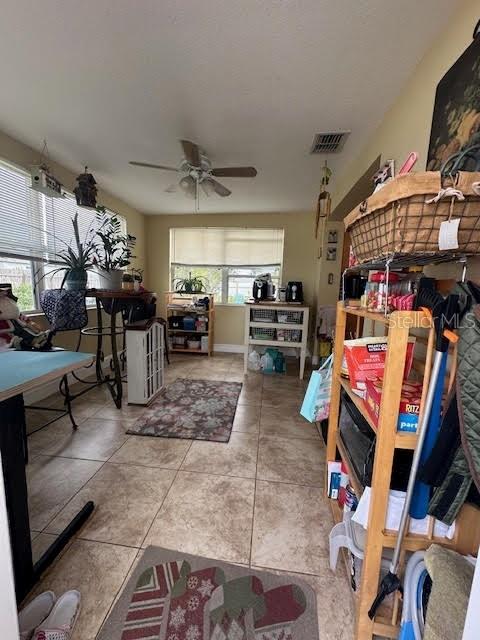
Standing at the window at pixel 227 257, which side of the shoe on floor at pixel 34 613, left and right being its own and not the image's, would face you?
front

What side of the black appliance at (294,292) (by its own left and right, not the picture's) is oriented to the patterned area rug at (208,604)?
front

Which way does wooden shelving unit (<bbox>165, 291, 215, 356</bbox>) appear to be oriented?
toward the camera

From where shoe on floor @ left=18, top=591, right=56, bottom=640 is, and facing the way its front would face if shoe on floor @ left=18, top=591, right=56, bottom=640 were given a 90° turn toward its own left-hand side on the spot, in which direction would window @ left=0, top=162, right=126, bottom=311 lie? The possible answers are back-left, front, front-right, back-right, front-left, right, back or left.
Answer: front-right

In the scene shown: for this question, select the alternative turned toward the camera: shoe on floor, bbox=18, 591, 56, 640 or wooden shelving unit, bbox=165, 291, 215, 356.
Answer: the wooden shelving unit

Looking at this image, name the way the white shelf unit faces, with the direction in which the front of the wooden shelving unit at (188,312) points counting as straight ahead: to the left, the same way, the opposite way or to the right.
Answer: the same way

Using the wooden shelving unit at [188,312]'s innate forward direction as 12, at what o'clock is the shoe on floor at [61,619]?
The shoe on floor is roughly at 12 o'clock from the wooden shelving unit.

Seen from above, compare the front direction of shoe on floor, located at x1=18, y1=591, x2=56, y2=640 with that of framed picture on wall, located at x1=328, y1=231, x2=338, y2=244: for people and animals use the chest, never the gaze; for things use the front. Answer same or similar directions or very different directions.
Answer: very different directions

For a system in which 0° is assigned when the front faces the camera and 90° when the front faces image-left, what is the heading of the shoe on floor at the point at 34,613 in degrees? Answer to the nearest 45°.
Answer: approximately 225°

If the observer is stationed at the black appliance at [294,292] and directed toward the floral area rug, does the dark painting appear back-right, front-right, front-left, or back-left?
front-left

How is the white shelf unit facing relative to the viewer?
toward the camera

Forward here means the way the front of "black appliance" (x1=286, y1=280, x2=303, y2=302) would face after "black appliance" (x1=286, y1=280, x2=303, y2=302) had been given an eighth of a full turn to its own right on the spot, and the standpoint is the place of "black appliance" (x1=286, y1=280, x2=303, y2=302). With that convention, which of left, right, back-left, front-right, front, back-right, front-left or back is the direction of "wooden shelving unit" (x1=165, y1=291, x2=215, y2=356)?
front-right

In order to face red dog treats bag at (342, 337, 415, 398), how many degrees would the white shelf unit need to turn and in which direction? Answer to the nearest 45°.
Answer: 0° — it already faces it

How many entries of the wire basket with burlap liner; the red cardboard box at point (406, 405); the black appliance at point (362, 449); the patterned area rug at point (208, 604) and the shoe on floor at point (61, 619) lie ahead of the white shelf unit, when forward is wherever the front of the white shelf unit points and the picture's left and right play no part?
5

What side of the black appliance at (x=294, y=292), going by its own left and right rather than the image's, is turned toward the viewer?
front

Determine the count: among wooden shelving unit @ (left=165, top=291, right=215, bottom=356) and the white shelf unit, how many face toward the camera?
2

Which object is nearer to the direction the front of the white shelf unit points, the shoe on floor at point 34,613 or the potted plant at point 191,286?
the shoe on floor
